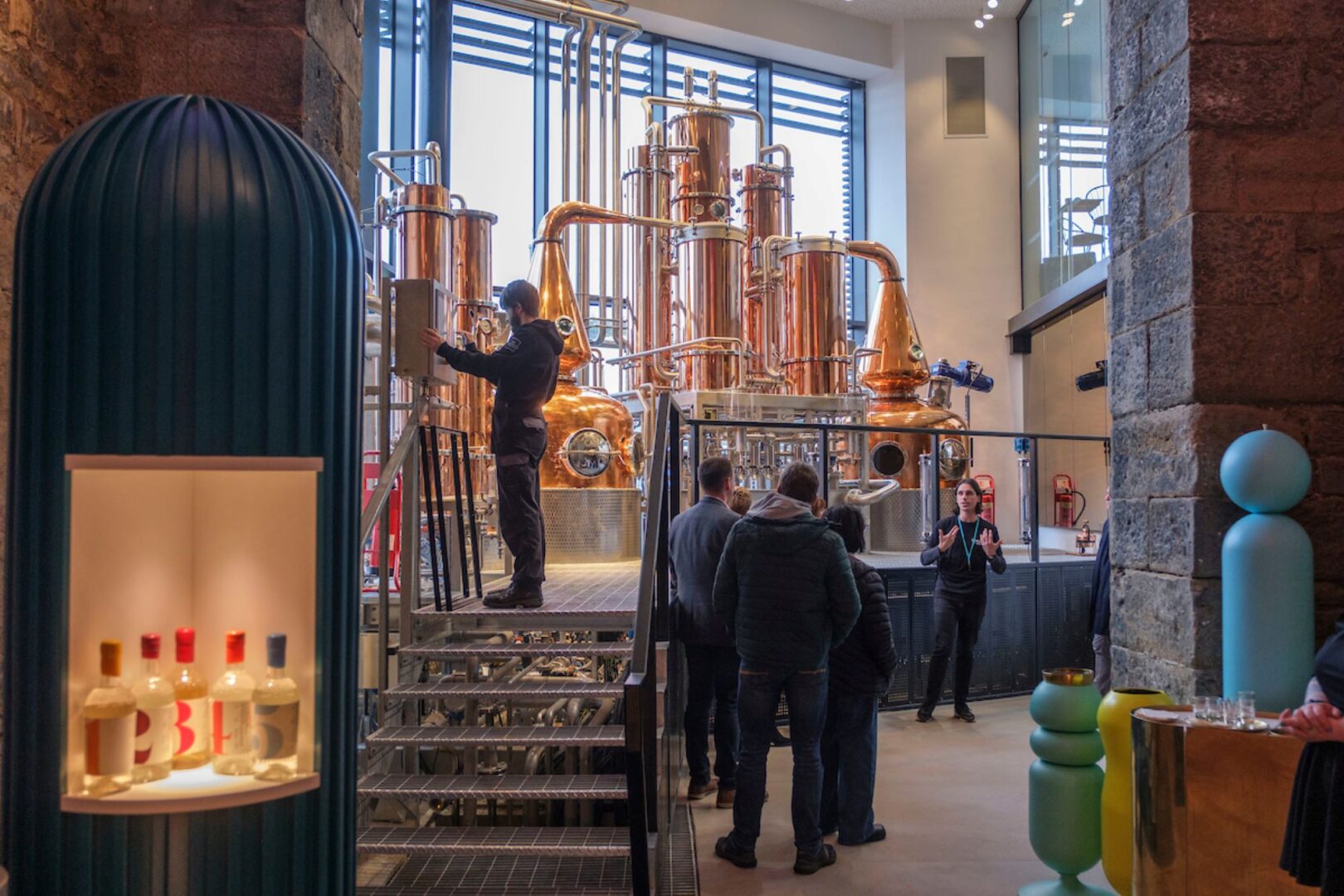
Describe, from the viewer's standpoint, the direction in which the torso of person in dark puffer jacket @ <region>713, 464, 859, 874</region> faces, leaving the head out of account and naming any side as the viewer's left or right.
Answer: facing away from the viewer

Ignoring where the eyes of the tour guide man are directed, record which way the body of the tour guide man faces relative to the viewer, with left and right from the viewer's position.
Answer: facing the viewer

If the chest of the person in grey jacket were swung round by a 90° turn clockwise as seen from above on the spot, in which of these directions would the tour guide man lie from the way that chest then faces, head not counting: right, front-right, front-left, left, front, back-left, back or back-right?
left

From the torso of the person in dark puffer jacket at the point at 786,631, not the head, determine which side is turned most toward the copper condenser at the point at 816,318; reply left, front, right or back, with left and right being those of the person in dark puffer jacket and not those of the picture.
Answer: front

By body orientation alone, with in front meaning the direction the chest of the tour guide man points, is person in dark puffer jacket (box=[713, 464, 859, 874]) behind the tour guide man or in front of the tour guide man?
in front

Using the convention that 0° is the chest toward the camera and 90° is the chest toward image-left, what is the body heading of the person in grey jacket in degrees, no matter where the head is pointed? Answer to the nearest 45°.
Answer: approximately 225°

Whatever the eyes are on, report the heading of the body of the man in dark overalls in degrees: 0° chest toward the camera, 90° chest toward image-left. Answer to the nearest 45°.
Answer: approximately 90°

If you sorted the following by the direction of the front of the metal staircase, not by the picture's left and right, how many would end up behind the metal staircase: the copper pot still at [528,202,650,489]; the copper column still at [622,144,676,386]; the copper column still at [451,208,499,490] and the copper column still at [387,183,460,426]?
4

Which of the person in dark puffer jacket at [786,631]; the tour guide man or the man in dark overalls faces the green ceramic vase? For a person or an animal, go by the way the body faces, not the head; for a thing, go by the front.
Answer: the tour guide man

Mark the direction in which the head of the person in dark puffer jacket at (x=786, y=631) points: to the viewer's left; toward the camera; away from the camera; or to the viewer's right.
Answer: away from the camera

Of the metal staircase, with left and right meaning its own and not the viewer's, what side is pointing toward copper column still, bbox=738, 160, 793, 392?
back

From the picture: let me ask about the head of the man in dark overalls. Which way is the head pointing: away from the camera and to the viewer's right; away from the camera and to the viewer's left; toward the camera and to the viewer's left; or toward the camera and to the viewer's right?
away from the camera and to the viewer's left

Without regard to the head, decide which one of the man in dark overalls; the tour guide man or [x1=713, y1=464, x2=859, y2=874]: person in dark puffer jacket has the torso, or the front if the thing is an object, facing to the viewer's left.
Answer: the man in dark overalls

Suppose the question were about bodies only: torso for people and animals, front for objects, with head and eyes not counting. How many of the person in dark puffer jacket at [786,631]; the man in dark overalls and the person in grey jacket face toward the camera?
0

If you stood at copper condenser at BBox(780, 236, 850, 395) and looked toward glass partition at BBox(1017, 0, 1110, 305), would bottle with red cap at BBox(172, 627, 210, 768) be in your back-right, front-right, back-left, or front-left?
back-right

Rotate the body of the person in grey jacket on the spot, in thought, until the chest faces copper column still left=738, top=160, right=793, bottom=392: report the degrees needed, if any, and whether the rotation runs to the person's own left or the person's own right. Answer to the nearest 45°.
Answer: approximately 45° to the person's own left

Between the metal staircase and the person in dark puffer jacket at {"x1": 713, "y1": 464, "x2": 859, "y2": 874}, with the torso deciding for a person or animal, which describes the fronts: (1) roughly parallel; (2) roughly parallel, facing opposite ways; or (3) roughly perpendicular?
roughly parallel, facing opposite ways
